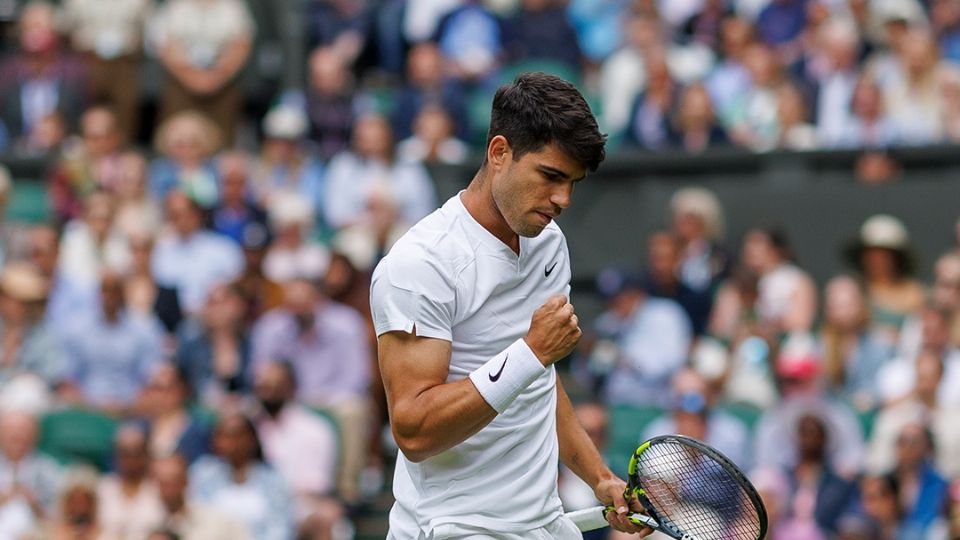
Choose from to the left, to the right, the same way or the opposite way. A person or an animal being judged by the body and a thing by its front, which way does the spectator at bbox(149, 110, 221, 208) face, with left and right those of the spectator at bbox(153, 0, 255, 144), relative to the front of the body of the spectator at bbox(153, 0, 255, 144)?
the same way

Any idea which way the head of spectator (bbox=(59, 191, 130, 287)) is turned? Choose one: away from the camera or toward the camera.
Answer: toward the camera

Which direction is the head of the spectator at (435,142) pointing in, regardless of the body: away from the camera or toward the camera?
toward the camera

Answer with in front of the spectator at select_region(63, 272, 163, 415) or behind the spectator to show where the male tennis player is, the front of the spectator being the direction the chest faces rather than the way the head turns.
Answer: in front

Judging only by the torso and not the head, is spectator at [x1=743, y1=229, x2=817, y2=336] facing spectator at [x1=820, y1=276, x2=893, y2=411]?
no

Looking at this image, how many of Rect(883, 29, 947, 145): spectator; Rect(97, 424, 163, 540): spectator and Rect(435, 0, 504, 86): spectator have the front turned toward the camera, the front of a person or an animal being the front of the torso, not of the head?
3

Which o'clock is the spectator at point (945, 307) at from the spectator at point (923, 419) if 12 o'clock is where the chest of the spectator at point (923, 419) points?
the spectator at point (945, 307) is roughly at 6 o'clock from the spectator at point (923, 419).

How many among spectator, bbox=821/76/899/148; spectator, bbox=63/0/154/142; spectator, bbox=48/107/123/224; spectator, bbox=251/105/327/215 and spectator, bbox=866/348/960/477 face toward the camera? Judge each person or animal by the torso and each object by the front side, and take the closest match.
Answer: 5

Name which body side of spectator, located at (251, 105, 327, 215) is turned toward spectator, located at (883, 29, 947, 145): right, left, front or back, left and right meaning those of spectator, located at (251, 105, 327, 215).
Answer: left

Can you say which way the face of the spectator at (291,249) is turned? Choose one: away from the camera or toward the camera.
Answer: toward the camera

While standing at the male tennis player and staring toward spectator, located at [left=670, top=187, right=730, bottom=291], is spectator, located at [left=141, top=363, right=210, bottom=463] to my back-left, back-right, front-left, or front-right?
front-left

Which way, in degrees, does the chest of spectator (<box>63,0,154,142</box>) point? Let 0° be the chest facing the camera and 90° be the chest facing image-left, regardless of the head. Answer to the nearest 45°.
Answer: approximately 0°

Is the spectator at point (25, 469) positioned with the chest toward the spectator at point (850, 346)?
no

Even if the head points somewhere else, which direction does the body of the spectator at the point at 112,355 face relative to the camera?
toward the camera

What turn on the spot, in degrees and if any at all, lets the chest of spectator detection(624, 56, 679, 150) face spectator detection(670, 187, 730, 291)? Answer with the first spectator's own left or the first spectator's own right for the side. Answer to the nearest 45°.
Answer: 0° — they already face them

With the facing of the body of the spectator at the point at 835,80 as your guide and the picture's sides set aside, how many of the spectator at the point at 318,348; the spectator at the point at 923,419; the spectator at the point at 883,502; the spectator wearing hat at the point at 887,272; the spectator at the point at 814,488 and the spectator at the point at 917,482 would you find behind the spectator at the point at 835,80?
0

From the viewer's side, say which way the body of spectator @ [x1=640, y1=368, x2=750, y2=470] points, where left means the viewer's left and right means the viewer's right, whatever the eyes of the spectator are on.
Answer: facing the viewer

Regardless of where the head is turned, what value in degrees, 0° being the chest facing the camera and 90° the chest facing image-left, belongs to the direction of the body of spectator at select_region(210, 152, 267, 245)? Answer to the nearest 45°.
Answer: approximately 0°

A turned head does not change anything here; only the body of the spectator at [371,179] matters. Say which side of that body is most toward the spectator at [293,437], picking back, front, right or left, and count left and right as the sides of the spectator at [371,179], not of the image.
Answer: front

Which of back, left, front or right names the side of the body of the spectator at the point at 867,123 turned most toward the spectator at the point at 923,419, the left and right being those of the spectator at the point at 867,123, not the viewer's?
front

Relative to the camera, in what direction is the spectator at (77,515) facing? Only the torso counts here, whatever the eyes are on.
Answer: toward the camera

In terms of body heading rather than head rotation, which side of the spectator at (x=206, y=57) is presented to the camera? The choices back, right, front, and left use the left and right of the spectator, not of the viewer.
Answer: front

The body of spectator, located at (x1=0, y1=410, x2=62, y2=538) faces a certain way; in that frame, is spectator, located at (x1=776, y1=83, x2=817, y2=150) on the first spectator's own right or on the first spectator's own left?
on the first spectator's own left

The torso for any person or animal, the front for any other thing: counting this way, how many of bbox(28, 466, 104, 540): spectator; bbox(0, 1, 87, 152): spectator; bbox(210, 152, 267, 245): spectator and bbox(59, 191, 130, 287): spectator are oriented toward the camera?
4

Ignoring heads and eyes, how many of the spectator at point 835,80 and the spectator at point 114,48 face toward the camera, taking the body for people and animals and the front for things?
2
